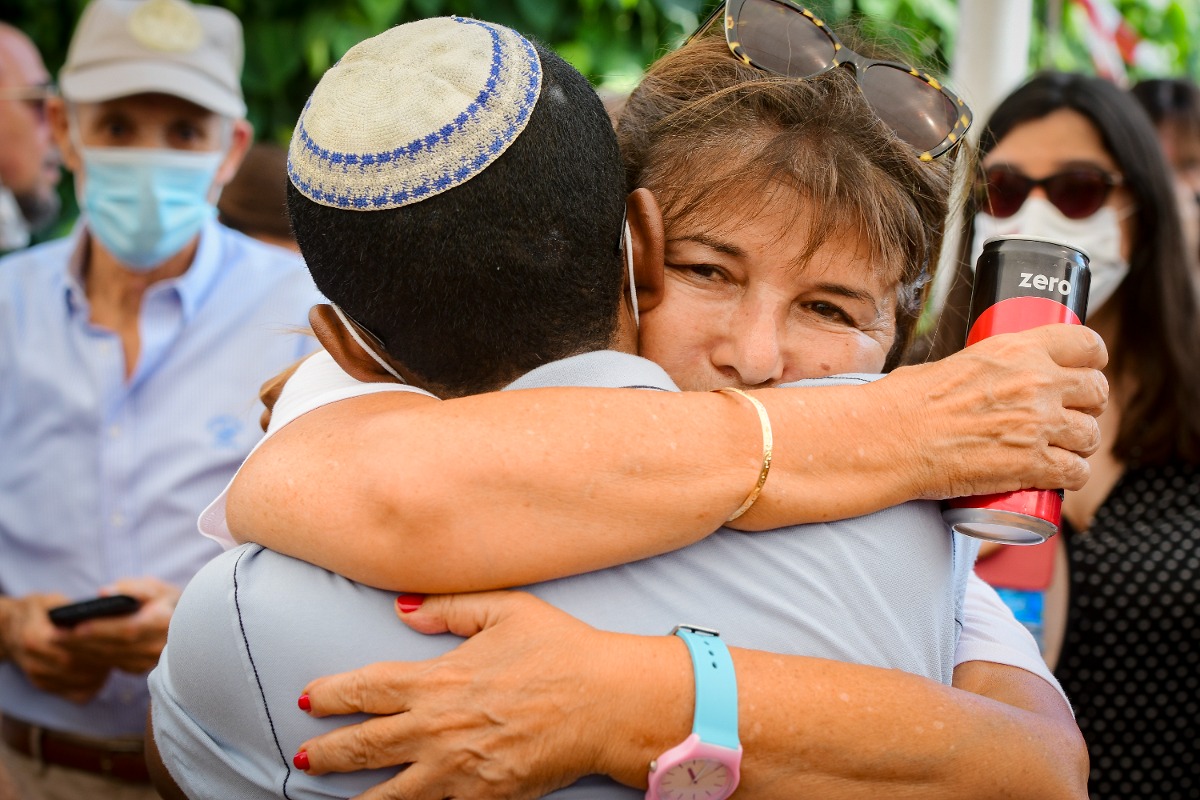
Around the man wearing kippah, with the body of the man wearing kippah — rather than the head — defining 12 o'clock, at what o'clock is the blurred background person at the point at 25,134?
The blurred background person is roughly at 11 o'clock from the man wearing kippah.

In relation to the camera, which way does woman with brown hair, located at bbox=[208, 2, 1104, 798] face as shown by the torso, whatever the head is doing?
toward the camera

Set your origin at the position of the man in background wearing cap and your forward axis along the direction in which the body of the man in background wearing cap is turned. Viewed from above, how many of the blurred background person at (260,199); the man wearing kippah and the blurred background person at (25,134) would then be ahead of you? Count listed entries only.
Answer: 1

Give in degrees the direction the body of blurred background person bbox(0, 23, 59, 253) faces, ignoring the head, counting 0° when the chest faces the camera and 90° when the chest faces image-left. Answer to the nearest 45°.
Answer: approximately 270°

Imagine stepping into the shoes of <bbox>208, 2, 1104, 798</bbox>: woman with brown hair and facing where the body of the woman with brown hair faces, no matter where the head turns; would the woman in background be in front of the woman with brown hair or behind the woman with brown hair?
behind

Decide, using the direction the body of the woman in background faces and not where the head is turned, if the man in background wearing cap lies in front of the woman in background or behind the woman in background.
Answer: in front

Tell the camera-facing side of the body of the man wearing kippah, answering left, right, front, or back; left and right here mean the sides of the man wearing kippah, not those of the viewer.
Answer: back

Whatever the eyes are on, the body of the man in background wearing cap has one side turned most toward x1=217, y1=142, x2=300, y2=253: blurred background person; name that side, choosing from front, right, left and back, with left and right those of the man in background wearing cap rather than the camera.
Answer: back

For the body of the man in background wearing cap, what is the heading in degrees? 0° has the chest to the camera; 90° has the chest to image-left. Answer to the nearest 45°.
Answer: approximately 0°

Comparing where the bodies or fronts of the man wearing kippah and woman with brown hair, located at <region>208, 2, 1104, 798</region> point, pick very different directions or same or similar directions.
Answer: very different directions

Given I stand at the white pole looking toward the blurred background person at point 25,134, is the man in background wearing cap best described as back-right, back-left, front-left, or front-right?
front-left

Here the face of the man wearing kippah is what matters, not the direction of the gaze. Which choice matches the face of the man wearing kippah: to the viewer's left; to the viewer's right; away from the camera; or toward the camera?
away from the camera

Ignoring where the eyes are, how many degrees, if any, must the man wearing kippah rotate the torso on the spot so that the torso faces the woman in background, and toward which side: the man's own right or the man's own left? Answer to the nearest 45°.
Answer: approximately 45° to the man's own right

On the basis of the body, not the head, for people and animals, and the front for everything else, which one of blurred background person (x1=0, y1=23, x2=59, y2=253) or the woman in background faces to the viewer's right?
the blurred background person
